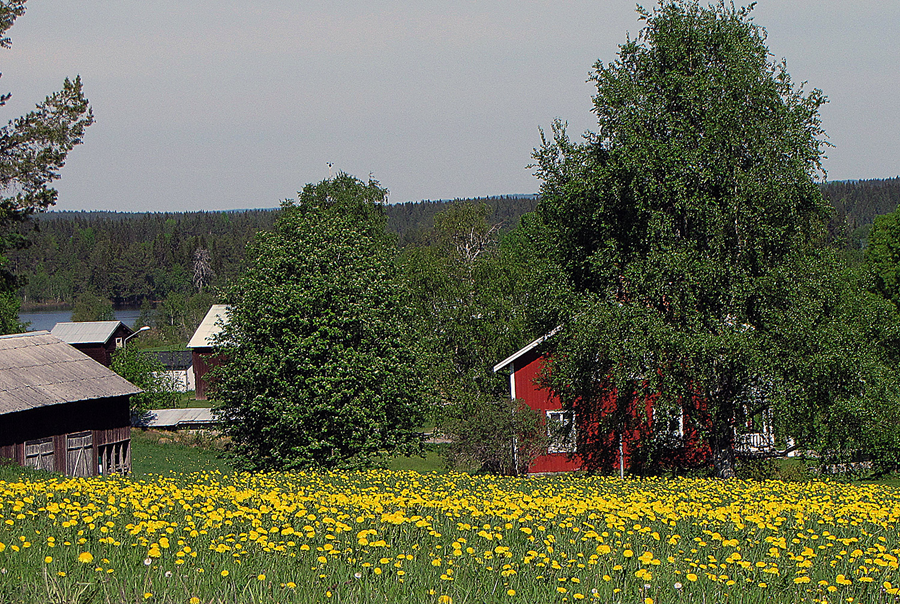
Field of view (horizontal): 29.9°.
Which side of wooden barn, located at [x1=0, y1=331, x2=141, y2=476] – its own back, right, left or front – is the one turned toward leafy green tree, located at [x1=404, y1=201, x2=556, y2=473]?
left

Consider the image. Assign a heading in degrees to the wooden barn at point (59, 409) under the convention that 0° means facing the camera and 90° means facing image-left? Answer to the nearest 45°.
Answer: approximately 315°
